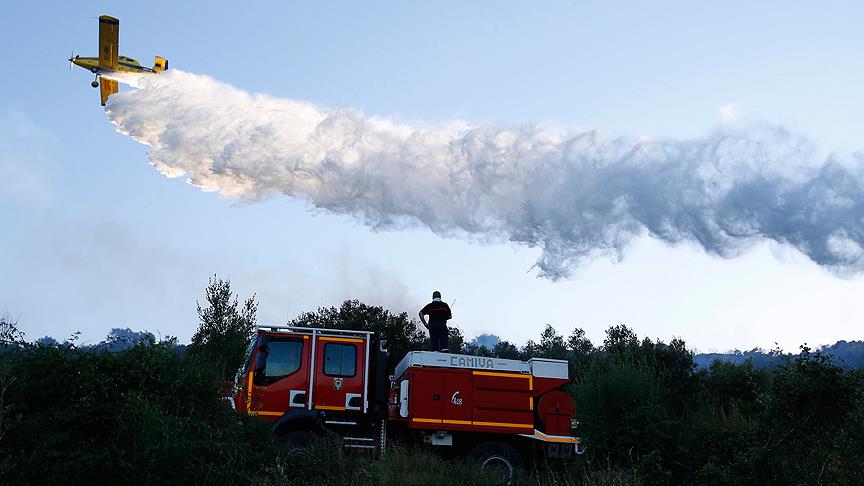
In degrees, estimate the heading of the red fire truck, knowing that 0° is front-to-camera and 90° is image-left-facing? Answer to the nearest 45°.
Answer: approximately 90°

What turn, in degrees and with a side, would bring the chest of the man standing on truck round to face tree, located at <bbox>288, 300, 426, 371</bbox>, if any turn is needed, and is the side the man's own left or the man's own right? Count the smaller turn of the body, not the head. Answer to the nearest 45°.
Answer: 0° — they already face it

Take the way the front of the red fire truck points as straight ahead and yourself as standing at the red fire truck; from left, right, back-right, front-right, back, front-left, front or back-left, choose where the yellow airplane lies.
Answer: front-right

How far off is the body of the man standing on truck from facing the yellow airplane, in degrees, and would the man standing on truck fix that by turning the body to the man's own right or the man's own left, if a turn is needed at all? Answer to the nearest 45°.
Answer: approximately 45° to the man's own left

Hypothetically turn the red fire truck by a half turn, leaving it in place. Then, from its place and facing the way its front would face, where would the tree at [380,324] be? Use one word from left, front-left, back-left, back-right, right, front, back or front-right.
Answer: left

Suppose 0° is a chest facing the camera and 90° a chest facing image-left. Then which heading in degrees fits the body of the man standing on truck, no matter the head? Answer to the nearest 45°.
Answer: approximately 180°
